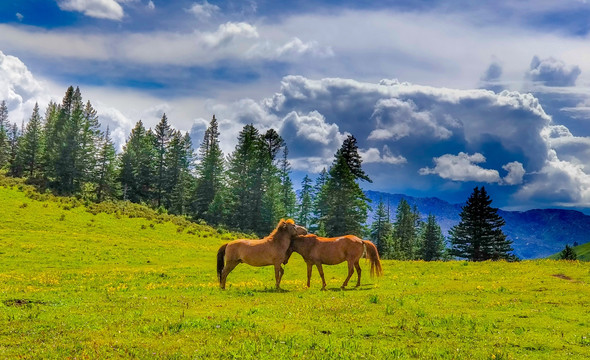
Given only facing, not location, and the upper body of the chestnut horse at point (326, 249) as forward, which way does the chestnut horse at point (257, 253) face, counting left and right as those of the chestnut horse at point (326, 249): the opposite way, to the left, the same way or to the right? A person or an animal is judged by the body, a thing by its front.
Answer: the opposite way

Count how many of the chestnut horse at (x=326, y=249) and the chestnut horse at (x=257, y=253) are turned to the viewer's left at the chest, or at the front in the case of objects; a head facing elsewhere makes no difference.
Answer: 1

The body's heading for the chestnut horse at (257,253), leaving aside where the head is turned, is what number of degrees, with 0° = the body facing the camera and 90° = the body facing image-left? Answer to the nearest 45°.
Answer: approximately 270°

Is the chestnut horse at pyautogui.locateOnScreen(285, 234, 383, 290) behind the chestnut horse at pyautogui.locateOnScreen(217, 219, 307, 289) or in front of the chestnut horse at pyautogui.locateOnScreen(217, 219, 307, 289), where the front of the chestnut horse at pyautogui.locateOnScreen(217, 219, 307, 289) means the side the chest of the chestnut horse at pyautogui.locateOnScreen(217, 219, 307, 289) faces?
in front

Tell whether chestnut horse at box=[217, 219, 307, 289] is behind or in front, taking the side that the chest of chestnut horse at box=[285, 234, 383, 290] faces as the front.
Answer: in front

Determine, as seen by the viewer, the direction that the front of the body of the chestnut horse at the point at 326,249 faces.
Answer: to the viewer's left
